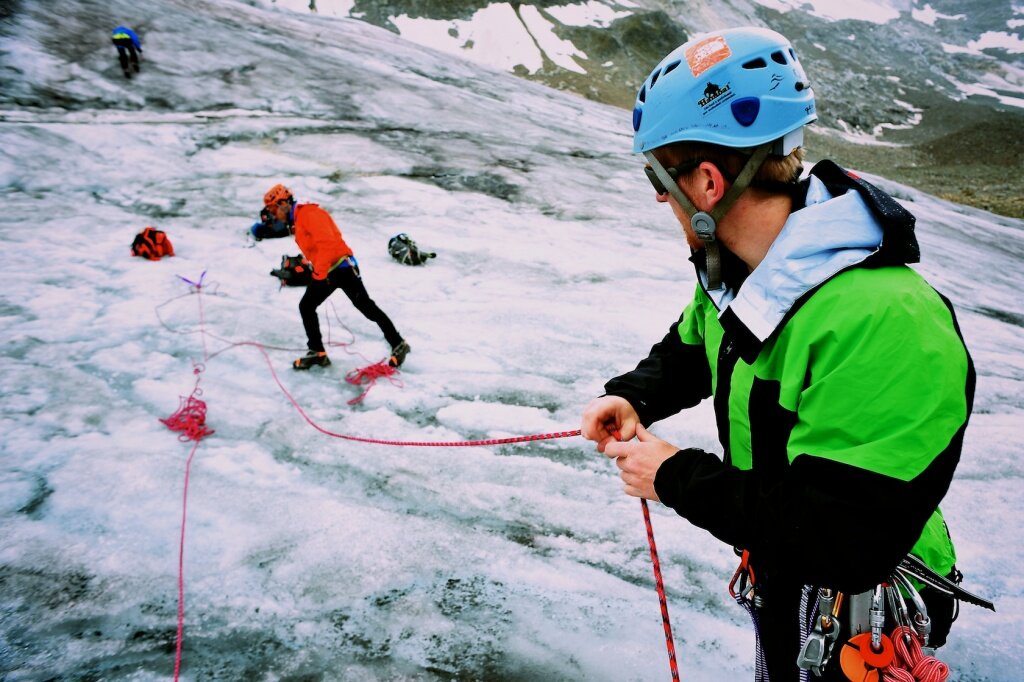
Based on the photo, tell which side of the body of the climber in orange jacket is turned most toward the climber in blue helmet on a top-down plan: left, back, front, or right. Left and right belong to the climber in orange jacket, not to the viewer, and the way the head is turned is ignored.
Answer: left

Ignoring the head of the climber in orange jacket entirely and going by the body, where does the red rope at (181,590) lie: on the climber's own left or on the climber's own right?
on the climber's own left

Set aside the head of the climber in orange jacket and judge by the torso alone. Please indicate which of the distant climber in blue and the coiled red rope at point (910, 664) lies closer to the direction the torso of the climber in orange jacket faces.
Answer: the distant climber in blue

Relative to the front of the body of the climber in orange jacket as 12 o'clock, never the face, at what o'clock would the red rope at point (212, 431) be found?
The red rope is roughly at 10 o'clock from the climber in orange jacket.

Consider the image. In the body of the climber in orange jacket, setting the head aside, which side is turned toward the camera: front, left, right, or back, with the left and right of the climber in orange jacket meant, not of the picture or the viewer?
left

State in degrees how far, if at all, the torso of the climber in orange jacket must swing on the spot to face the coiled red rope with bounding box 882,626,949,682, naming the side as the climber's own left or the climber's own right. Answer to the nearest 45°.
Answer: approximately 90° to the climber's own left
